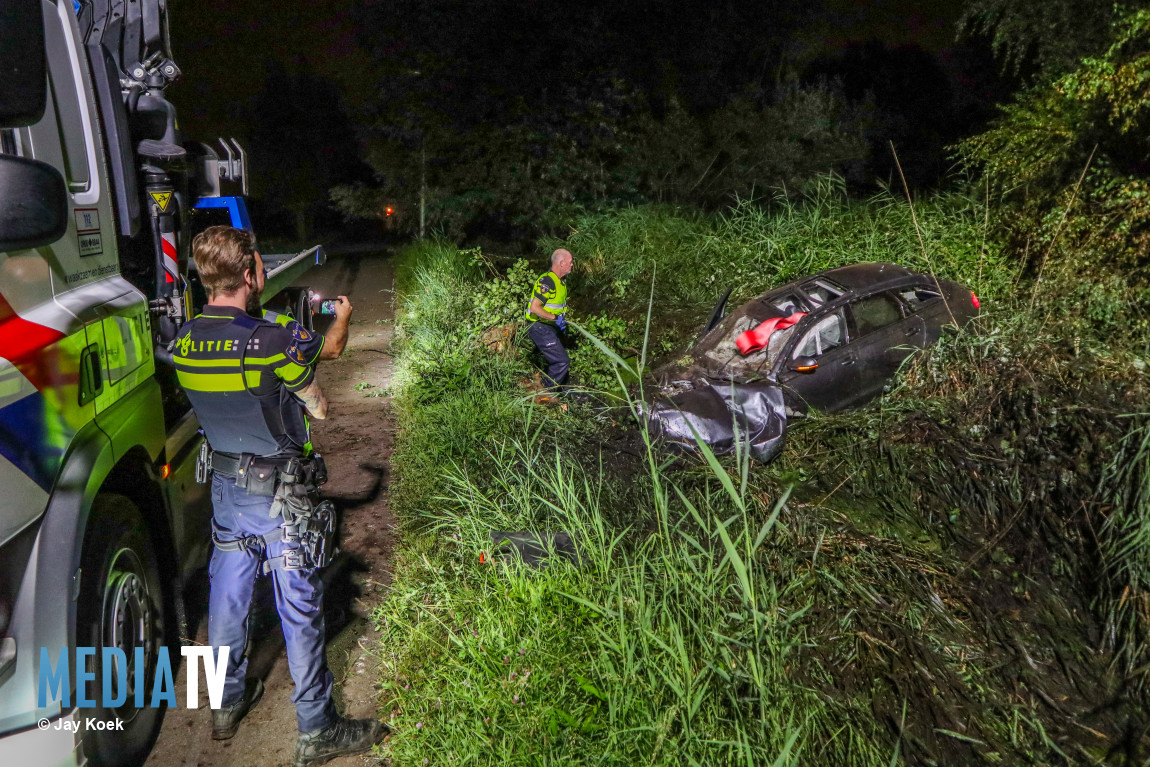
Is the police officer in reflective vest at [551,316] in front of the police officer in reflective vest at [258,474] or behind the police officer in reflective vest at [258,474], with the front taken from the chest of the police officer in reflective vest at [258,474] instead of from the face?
in front

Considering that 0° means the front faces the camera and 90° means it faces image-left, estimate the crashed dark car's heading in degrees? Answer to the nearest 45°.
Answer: approximately 45°

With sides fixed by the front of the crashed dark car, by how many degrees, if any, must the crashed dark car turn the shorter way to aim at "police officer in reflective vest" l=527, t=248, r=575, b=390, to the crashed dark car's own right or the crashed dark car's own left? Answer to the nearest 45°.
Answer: approximately 45° to the crashed dark car's own right

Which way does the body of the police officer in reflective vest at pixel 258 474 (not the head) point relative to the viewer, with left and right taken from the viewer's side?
facing away from the viewer and to the right of the viewer

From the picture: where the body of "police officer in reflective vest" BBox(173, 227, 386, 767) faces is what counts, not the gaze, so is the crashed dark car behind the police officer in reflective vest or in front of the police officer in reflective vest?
in front
